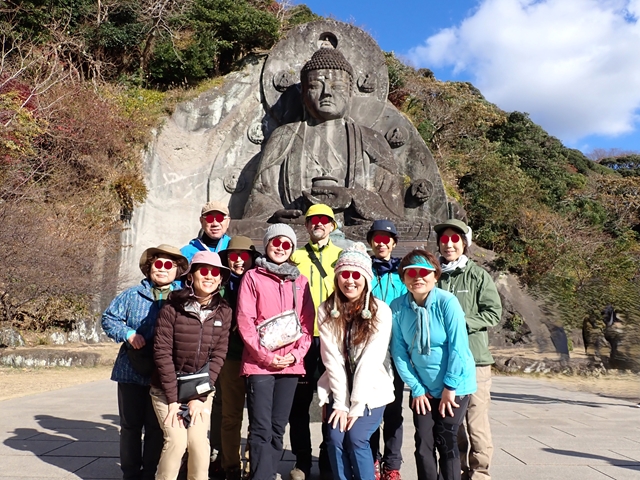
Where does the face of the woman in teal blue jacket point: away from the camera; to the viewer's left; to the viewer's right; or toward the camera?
toward the camera

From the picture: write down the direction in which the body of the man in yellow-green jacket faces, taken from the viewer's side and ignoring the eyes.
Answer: toward the camera

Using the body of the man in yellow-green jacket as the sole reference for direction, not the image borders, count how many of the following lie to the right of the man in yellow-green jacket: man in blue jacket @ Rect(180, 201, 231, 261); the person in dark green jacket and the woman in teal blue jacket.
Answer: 1

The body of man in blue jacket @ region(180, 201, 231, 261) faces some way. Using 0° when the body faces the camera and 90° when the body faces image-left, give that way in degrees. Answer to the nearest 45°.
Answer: approximately 0°

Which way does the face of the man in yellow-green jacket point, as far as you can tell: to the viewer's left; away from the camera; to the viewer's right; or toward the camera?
toward the camera

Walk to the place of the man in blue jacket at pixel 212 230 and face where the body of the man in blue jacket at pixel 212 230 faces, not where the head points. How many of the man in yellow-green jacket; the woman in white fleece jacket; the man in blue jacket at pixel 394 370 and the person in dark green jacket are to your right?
0

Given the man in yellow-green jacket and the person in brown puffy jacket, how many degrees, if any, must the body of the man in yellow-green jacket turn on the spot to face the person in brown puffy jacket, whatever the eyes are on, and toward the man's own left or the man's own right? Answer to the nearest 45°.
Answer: approximately 45° to the man's own right

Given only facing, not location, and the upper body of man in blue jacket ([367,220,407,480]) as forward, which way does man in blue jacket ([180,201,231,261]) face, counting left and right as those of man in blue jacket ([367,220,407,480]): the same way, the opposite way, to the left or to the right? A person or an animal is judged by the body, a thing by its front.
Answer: the same way

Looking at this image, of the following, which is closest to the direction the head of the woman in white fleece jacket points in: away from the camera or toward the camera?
toward the camera

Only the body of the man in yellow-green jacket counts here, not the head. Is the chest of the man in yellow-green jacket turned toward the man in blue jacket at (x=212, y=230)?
no

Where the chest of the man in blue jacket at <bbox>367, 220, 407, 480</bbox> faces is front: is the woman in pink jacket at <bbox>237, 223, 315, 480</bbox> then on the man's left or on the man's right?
on the man's right

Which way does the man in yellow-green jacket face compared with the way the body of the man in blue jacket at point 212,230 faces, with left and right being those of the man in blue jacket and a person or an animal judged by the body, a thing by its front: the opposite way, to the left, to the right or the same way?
the same way

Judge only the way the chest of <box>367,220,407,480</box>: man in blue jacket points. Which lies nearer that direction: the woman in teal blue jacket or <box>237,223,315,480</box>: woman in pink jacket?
the woman in teal blue jacket

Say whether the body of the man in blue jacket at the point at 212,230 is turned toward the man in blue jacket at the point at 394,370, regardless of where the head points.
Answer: no

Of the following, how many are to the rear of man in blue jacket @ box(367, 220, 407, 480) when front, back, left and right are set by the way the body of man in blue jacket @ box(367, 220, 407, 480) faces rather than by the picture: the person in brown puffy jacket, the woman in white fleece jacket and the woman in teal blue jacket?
0

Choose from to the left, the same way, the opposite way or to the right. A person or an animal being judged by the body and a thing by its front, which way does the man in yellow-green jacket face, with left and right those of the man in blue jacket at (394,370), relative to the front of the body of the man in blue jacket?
the same way

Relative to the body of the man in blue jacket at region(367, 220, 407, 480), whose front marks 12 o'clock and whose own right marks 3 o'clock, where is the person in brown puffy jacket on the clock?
The person in brown puffy jacket is roughly at 2 o'clock from the man in blue jacket.
